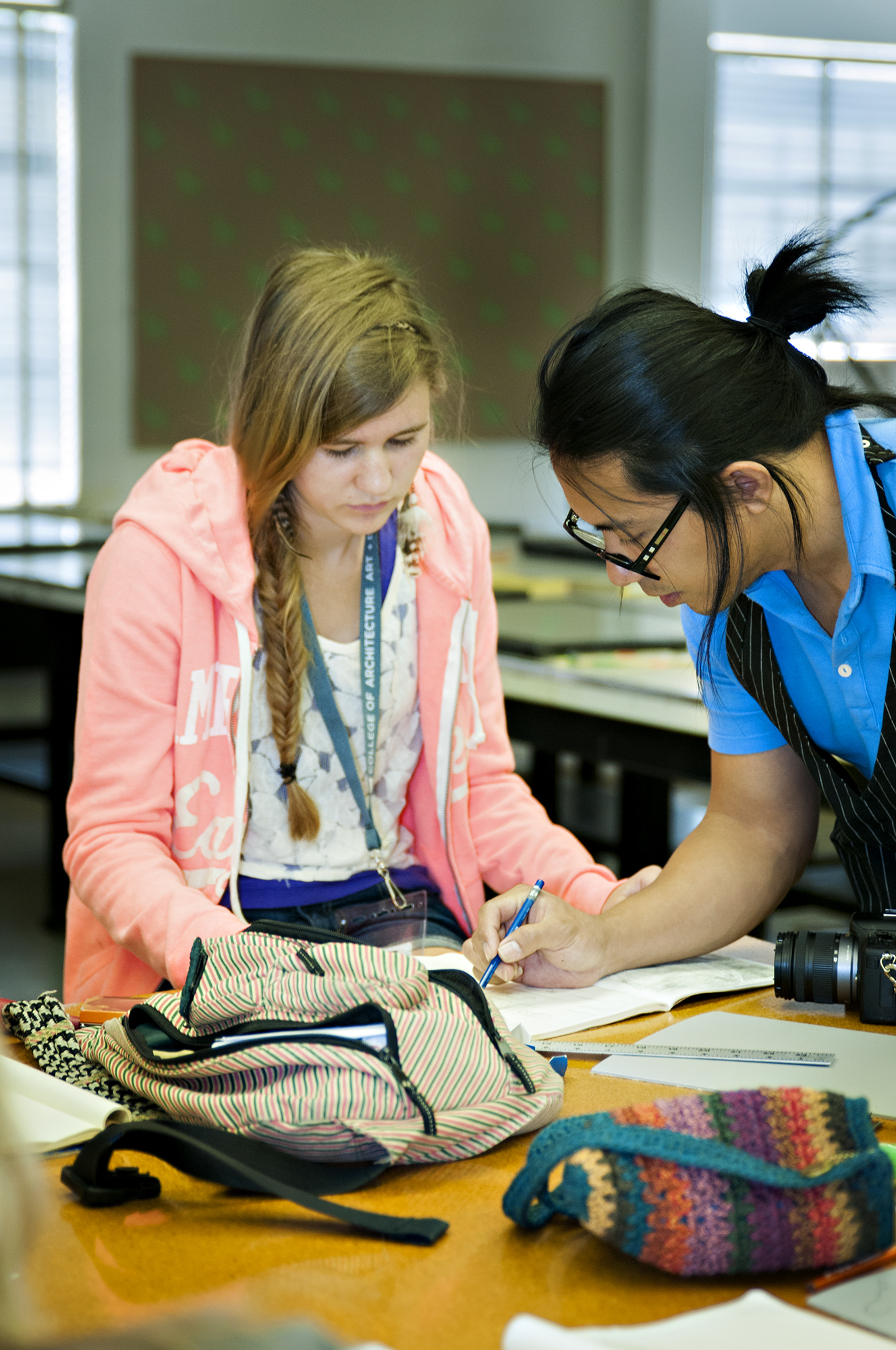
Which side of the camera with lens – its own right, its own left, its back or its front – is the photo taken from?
left

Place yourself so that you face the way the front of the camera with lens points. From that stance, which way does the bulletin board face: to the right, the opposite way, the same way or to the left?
to the left

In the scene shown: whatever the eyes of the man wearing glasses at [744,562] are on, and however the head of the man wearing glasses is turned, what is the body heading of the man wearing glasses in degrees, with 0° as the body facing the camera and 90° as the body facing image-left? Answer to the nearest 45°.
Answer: approximately 45°

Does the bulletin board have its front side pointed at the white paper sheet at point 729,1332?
yes

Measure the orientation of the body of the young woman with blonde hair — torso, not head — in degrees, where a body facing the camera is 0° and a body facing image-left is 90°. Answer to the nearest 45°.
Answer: approximately 315°

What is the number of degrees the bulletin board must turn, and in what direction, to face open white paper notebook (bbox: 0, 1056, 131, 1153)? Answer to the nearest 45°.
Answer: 0° — it already faces it

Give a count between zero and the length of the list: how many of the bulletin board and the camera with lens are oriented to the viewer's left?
1

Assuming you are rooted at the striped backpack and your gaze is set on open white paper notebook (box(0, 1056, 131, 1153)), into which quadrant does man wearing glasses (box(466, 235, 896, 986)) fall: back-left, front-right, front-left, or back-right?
back-right
